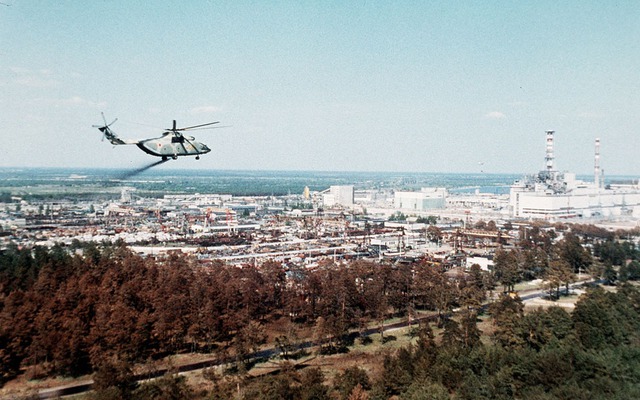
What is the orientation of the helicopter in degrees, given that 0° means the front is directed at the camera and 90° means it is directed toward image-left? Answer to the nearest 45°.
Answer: approximately 270°
